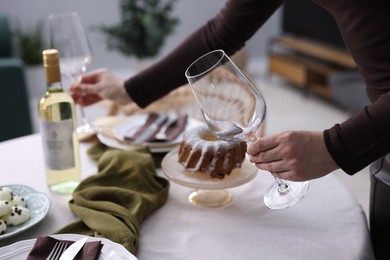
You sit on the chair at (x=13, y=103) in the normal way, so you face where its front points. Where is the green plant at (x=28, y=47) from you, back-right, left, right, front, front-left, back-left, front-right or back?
back-left

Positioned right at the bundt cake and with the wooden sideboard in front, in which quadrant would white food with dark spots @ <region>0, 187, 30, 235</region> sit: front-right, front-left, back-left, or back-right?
back-left

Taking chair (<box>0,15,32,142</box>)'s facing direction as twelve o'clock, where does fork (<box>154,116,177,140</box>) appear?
The fork is roughly at 1 o'clock from the chair.

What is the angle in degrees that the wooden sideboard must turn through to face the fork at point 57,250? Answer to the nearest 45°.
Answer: approximately 45° to its left

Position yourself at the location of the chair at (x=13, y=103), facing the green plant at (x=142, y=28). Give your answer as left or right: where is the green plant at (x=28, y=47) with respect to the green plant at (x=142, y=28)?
left

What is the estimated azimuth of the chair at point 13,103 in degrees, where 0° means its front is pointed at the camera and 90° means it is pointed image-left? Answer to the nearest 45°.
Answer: approximately 315°

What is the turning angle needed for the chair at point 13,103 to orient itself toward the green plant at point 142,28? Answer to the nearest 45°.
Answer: approximately 90° to its left
